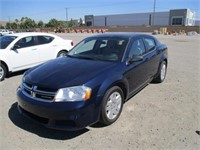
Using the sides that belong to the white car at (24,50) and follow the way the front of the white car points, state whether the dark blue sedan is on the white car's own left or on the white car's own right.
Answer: on the white car's own left

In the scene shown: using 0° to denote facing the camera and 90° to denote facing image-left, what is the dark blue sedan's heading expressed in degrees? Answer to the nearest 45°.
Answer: approximately 45°

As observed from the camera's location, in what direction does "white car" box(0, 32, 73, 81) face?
facing the viewer and to the left of the viewer

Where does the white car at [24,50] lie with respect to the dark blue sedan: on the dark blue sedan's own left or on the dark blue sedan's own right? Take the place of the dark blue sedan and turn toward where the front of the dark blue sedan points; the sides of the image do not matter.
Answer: on the dark blue sedan's own right

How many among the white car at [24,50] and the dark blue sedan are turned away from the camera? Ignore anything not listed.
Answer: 0

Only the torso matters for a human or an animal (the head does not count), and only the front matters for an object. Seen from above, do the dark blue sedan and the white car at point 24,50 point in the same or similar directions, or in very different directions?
same or similar directions
